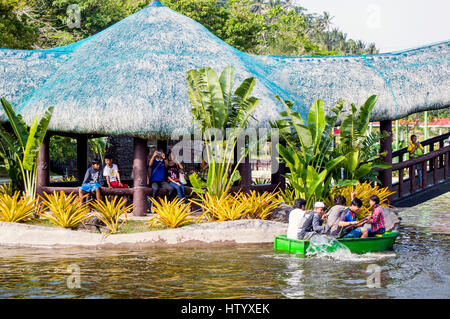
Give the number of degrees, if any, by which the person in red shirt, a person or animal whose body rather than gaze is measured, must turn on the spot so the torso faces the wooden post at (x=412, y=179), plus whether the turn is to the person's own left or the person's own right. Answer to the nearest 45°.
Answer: approximately 90° to the person's own right

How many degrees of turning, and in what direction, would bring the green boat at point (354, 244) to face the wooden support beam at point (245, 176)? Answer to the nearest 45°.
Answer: approximately 135° to its left

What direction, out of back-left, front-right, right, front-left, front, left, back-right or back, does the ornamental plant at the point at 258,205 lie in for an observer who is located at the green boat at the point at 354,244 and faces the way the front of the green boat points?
back-left

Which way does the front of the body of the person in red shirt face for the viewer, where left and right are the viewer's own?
facing to the left of the viewer

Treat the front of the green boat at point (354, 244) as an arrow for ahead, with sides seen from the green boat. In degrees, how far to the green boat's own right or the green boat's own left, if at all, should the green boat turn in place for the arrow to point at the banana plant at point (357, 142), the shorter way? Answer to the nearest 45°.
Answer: approximately 90° to the green boat's own left

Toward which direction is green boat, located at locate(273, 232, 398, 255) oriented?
to the viewer's right

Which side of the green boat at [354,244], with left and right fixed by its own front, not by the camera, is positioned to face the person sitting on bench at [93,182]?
back

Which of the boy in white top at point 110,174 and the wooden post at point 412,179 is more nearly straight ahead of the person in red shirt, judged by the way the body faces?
the boy in white top

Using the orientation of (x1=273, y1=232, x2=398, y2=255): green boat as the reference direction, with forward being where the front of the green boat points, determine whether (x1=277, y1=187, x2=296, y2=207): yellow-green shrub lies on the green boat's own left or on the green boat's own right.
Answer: on the green boat's own left

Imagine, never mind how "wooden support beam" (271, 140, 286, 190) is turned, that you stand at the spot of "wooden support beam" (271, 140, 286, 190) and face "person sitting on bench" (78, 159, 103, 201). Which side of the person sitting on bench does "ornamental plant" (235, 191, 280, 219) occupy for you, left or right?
left

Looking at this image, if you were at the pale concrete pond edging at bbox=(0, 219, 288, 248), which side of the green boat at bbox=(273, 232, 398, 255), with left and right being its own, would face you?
back
